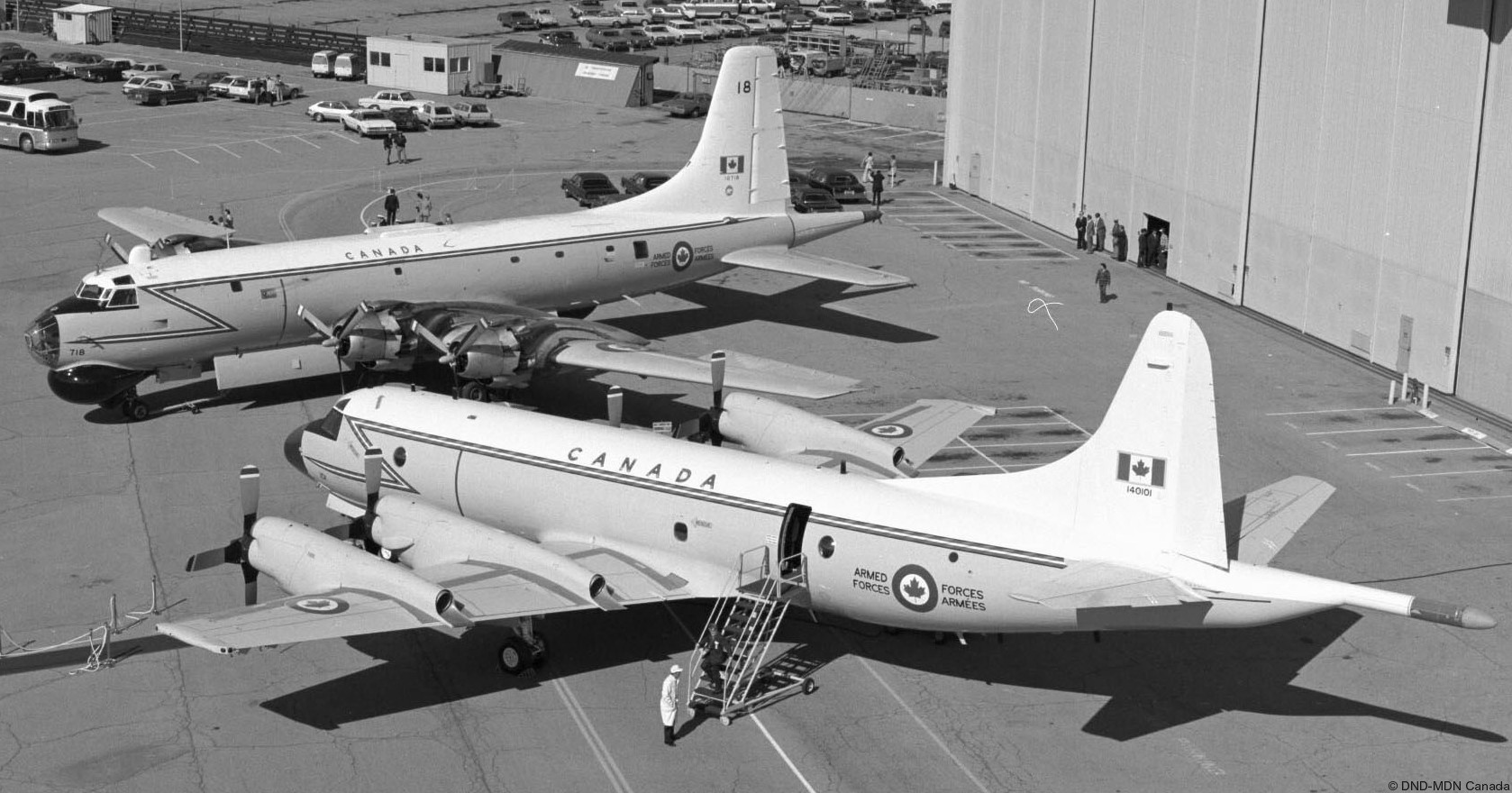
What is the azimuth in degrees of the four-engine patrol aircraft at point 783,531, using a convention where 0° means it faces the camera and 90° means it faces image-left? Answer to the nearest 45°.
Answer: approximately 135°

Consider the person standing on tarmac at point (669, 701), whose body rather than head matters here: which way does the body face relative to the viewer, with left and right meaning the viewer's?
facing to the right of the viewer

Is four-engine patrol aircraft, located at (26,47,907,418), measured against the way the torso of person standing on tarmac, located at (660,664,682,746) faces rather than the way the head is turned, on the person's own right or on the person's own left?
on the person's own left

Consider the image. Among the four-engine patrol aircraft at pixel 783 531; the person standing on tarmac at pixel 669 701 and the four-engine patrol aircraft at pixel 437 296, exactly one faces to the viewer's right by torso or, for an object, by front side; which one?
the person standing on tarmac

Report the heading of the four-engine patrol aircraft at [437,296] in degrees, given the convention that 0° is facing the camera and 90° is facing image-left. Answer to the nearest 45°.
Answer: approximately 45°

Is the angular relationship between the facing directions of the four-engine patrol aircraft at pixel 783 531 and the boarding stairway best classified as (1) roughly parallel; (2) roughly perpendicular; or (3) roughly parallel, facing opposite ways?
roughly perpendicular

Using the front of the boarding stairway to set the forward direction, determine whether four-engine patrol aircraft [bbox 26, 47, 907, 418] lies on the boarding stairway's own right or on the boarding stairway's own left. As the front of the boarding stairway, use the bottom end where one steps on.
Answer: on the boarding stairway's own right

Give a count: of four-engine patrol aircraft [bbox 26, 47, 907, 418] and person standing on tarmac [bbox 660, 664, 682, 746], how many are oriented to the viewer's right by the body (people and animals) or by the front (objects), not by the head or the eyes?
1

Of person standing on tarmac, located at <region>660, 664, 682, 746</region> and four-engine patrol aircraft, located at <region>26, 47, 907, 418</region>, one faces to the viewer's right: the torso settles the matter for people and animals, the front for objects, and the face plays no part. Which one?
the person standing on tarmac
